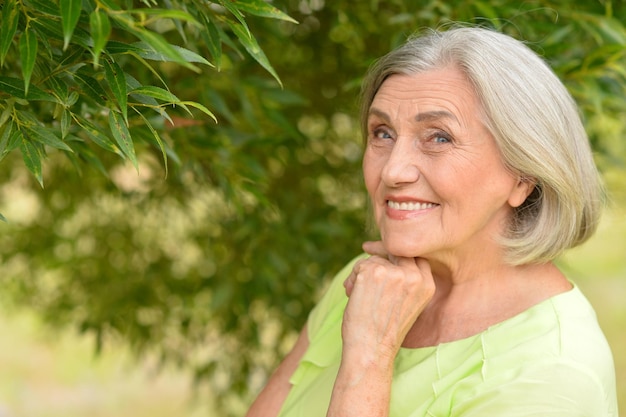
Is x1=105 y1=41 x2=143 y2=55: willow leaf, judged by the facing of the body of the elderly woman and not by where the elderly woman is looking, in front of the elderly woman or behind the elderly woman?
in front

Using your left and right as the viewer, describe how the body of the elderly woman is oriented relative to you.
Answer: facing the viewer and to the left of the viewer

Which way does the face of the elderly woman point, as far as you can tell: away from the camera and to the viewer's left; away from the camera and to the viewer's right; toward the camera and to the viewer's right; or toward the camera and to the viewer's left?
toward the camera and to the viewer's left

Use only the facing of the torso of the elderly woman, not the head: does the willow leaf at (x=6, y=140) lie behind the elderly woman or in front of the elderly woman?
in front

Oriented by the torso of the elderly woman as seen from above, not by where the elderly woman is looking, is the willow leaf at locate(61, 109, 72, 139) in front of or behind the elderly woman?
in front
